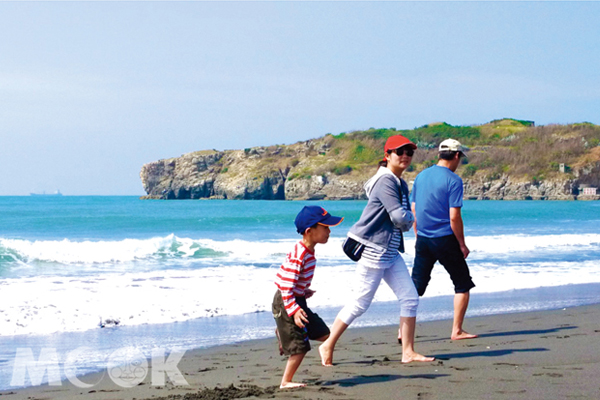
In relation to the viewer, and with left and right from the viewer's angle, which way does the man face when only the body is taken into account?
facing away from the viewer and to the right of the viewer

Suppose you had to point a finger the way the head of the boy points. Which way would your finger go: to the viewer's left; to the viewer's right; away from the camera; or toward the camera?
to the viewer's right

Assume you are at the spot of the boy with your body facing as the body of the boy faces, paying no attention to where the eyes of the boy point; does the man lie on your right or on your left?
on your left

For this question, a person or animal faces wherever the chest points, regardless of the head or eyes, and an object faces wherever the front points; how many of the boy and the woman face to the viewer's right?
2

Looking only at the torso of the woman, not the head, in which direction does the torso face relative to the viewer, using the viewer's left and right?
facing to the right of the viewer

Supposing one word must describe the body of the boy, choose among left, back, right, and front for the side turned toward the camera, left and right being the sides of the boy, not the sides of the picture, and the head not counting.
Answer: right
